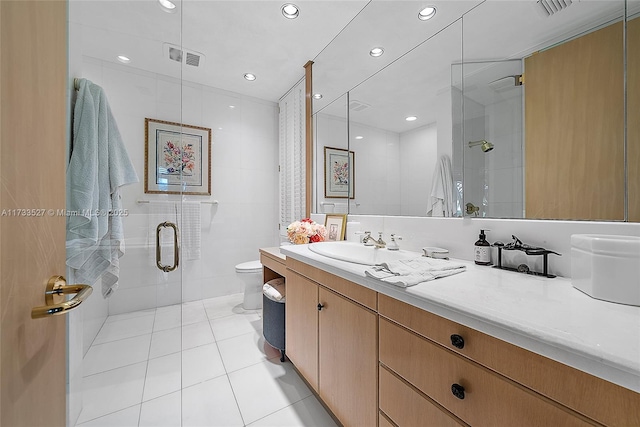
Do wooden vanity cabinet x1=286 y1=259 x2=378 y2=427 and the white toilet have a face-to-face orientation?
no

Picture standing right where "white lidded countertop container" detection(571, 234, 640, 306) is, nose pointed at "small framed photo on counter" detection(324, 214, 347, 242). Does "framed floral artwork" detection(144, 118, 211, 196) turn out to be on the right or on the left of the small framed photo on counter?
left

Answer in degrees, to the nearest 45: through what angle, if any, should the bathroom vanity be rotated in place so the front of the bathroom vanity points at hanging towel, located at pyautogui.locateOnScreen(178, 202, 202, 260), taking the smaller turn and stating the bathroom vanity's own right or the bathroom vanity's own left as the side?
approximately 45° to the bathroom vanity's own right

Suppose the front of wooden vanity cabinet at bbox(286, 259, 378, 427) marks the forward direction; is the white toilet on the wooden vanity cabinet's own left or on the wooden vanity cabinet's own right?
on the wooden vanity cabinet's own right

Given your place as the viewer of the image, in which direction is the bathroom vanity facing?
facing the viewer and to the left of the viewer

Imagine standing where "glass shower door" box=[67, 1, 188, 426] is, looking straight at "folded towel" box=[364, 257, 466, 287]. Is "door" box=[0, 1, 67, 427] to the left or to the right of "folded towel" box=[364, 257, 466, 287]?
right

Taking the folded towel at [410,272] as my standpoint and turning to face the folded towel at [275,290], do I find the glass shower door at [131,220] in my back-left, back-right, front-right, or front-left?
front-left

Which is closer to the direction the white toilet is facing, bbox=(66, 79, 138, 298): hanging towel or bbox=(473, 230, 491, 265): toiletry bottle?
the hanging towel

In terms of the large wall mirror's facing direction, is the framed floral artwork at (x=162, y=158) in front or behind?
in front
